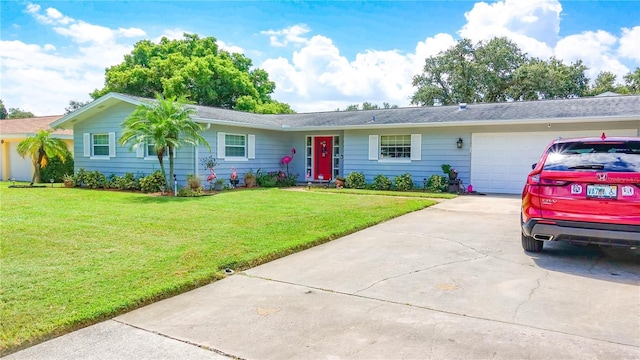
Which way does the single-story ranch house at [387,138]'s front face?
toward the camera

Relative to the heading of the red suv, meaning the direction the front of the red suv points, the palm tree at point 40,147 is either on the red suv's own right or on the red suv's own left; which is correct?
on the red suv's own left

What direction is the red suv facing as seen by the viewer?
away from the camera

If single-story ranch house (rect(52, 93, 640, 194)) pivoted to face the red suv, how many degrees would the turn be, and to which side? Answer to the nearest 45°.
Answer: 0° — it already faces it

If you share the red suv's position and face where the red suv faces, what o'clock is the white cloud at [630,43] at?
The white cloud is roughly at 12 o'clock from the red suv.

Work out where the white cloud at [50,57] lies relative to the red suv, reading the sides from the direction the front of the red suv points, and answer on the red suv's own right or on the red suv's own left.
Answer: on the red suv's own left

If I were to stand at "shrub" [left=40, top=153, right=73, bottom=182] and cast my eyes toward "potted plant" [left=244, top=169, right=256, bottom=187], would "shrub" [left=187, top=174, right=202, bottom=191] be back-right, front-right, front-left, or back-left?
front-right

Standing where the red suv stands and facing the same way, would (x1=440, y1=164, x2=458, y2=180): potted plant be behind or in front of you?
in front

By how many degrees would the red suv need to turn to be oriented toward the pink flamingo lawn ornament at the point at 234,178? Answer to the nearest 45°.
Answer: approximately 45° to its left

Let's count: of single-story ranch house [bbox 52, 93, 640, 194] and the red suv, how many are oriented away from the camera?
1

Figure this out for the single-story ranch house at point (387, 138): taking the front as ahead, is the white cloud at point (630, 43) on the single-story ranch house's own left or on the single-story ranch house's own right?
on the single-story ranch house's own left

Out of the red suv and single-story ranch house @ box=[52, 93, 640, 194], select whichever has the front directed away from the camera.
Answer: the red suv

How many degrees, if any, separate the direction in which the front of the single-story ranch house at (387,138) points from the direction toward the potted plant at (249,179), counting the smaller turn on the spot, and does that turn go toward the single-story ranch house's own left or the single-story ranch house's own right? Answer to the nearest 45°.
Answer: approximately 90° to the single-story ranch house's own right
